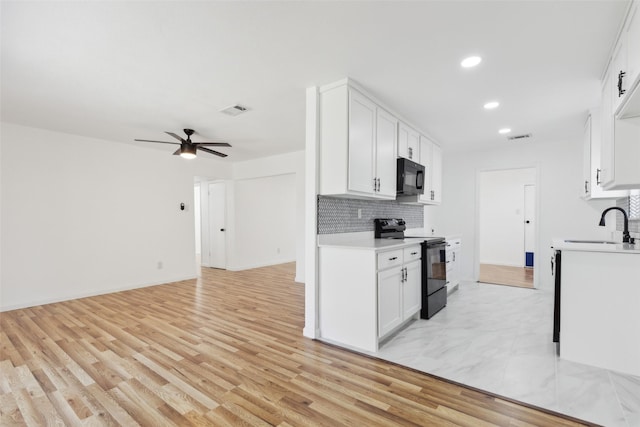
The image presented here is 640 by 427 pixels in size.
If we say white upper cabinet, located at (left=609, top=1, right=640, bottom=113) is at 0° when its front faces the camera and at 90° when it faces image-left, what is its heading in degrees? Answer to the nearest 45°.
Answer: approximately 90°

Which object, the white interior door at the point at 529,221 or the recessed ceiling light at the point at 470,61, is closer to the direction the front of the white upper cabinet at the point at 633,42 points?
the recessed ceiling light

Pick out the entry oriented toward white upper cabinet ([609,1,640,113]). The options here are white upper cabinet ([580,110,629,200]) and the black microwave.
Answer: the black microwave

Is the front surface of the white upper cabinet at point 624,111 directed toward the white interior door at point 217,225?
yes

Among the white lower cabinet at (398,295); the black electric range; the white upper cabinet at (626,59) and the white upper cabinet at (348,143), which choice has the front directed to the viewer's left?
the white upper cabinet at (626,59)

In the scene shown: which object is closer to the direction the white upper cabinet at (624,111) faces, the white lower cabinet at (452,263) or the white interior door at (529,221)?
the white lower cabinet

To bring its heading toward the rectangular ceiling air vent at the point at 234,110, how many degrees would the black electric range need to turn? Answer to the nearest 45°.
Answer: approximately 135° to its right

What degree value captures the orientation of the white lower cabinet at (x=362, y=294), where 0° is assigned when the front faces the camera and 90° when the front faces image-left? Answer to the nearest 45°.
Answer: approximately 315°

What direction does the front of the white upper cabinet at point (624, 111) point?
to the viewer's left

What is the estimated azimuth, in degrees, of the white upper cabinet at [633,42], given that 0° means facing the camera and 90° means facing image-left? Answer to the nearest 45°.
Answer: approximately 90°

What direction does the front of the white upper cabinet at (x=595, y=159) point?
to the viewer's left
